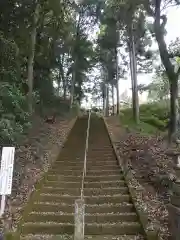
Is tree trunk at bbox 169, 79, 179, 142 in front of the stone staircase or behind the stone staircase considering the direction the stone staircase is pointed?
behind

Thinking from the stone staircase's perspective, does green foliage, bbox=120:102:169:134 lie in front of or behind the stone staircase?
behind

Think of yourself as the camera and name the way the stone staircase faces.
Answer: facing the viewer

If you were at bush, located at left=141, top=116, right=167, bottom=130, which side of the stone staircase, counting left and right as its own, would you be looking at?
back
